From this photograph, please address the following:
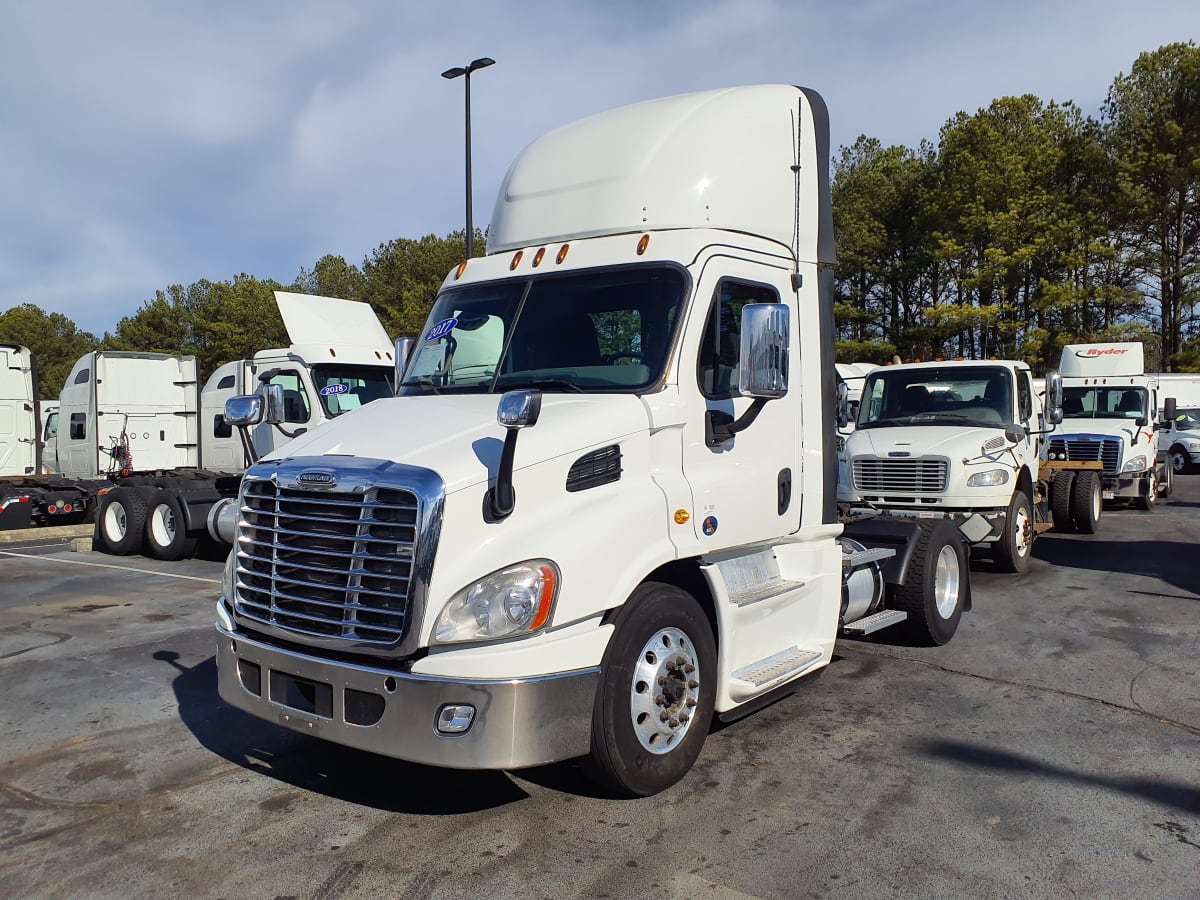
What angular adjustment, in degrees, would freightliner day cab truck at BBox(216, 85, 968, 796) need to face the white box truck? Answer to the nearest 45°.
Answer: approximately 180°

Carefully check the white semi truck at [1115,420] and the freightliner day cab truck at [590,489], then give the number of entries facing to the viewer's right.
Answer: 0

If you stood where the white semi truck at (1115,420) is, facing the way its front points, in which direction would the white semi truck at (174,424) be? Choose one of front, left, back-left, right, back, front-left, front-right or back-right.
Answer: front-right

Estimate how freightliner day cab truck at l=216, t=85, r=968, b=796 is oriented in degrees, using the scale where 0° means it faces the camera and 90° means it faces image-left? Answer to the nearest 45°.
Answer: approximately 45°

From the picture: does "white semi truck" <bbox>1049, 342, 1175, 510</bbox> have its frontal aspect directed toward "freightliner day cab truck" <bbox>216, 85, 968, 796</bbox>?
yes

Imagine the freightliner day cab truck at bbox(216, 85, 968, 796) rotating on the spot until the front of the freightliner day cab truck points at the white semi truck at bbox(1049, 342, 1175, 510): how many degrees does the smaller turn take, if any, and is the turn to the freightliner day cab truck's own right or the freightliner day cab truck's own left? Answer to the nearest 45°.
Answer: approximately 180°
